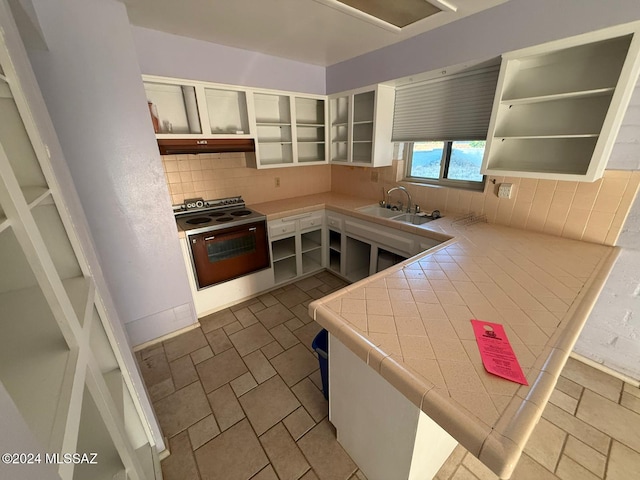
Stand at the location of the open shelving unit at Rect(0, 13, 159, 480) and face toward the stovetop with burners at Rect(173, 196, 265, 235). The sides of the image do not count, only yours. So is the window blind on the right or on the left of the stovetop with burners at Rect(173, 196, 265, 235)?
right

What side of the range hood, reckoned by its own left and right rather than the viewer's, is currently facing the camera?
front

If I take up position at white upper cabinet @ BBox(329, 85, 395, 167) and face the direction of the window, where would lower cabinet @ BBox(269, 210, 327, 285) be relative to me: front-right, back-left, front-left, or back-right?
back-right

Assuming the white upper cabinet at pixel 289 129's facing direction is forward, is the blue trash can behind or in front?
in front

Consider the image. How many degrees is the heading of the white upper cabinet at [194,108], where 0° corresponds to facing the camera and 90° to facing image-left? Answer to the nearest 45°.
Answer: approximately 315°

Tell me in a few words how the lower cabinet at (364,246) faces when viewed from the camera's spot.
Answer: facing the viewer and to the left of the viewer

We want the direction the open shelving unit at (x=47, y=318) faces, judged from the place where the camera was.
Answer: facing the viewer and to the right of the viewer

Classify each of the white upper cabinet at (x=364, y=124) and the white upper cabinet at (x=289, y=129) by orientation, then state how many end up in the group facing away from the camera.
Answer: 0

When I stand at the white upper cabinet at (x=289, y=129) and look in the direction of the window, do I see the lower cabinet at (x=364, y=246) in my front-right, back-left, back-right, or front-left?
front-right

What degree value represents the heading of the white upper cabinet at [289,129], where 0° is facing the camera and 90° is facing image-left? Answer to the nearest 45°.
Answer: approximately 315°

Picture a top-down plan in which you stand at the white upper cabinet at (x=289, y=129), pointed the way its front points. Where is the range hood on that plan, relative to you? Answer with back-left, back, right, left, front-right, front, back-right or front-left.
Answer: right

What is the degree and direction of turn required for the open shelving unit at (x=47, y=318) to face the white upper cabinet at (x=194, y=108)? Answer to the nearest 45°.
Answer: approximately 90° to its left
